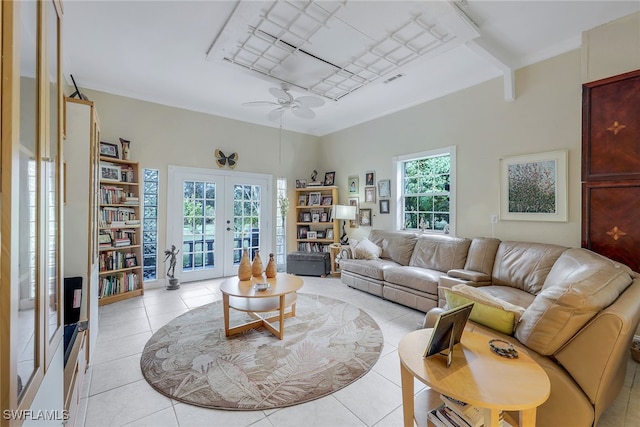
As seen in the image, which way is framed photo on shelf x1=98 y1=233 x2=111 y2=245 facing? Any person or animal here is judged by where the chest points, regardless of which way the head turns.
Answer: toward the camera

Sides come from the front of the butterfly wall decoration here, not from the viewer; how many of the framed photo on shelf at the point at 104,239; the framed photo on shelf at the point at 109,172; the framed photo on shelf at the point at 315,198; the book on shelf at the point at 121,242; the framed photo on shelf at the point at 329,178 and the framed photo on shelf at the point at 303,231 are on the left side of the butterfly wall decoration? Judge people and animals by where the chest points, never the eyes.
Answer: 3

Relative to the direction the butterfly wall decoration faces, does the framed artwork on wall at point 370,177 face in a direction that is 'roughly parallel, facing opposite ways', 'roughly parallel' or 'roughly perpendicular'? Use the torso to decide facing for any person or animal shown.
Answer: roughly perpendicular

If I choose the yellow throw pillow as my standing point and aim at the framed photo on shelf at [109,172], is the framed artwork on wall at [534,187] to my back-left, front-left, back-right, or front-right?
back-right

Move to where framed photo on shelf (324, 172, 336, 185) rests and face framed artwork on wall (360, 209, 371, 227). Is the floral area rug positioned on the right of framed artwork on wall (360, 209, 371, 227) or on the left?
right

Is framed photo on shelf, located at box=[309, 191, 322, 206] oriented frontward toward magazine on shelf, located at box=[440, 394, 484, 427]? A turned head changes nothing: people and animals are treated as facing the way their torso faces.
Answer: yes

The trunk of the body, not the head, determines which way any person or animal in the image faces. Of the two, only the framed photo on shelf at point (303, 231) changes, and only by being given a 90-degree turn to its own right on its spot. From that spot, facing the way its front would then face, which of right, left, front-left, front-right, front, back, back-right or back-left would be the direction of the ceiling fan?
left

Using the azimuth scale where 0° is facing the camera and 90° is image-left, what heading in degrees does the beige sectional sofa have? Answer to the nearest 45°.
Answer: approximately 45°

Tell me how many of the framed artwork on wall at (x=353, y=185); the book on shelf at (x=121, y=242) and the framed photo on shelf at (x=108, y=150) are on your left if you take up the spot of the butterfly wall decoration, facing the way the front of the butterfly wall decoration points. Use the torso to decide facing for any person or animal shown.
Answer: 1

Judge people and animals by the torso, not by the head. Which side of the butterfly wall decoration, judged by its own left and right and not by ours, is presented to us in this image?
front

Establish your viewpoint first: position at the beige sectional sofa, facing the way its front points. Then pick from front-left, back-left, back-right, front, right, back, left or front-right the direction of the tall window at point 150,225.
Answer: front-right

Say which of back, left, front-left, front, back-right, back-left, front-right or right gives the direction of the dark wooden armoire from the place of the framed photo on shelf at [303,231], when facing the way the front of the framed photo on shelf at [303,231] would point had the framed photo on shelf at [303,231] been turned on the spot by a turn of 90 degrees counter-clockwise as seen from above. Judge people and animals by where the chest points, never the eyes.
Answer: front-right

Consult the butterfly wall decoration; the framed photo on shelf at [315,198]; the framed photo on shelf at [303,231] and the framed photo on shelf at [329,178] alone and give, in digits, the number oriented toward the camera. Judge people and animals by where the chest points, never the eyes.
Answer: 4

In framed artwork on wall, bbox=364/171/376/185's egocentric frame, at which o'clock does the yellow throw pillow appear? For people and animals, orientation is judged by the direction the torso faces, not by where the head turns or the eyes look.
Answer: The yellow throw pillow is roughly at 10 o'clock from the framed artwork on wall.

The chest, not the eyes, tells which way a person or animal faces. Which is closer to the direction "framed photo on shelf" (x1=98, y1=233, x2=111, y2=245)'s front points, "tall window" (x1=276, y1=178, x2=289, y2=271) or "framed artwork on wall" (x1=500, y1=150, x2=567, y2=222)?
the framed artwork on wall

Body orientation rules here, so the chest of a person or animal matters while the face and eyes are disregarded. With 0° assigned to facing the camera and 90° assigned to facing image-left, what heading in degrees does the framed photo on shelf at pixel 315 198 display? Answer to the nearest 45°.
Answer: approximately 0°

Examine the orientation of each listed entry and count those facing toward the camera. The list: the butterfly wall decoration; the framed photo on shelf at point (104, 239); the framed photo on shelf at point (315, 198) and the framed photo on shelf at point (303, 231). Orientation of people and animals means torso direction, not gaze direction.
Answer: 4
